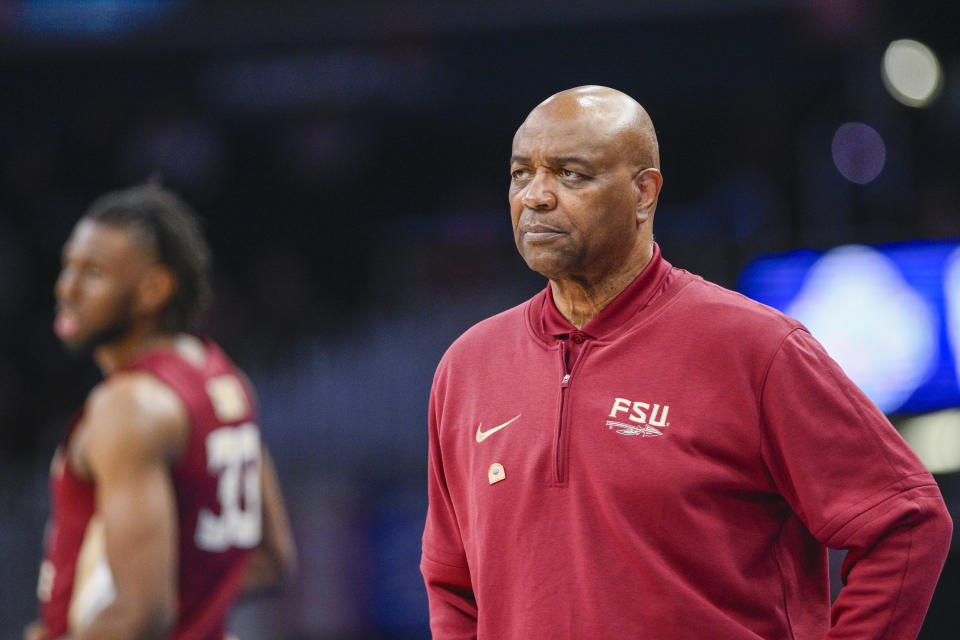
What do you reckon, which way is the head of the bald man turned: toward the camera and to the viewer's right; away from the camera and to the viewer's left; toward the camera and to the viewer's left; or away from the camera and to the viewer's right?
toward the camera and to the viewer's left

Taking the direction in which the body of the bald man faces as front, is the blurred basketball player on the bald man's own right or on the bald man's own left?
on the bald man's own right

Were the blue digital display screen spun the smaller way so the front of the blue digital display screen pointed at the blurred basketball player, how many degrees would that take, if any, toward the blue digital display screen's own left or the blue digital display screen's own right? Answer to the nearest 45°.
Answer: approximately 45° to the blue digital display screen's own right

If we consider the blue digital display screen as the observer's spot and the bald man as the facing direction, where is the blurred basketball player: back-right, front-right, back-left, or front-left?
front-right

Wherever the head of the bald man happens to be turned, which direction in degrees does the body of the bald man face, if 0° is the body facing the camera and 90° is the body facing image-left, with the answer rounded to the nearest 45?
approximately 45°

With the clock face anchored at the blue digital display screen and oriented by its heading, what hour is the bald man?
The bald man is roughly at 12 o'clock from the blue digital display screen.

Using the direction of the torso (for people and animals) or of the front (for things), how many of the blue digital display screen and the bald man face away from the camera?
0

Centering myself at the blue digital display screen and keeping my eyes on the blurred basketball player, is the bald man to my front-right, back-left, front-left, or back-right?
front-left

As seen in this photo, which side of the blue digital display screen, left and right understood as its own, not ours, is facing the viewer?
front

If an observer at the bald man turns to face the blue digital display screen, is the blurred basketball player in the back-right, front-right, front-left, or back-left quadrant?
front-left
